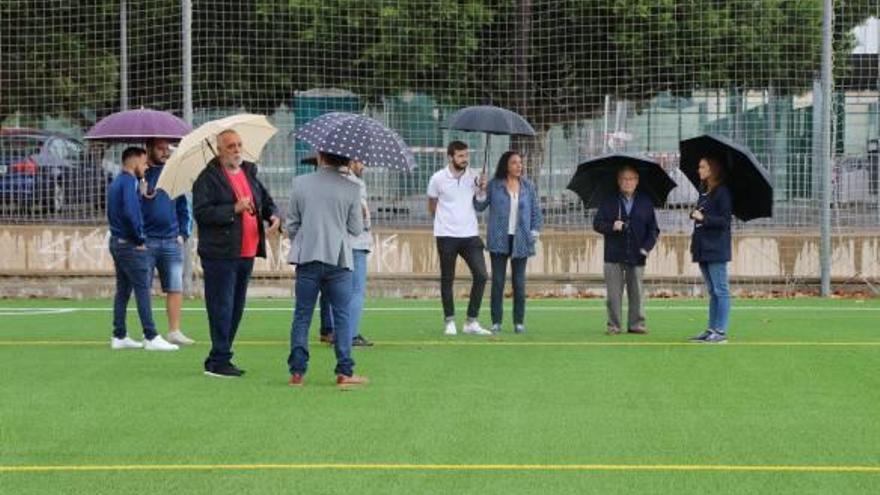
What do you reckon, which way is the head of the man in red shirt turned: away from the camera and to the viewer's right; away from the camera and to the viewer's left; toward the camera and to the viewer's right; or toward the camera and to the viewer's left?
toward the camera and to the viewer's right

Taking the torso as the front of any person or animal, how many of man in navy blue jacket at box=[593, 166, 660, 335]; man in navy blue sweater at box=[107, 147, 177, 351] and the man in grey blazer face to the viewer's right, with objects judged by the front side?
1

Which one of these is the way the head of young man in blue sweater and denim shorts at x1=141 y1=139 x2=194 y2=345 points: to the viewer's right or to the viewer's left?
to the viewer's right

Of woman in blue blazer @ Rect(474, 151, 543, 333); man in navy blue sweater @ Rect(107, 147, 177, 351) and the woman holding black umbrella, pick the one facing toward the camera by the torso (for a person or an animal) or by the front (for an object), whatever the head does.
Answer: the woman in blue blazer

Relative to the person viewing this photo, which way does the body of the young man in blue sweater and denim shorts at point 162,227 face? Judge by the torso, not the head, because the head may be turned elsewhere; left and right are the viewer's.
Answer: facing the viewer and to the right of the viewer

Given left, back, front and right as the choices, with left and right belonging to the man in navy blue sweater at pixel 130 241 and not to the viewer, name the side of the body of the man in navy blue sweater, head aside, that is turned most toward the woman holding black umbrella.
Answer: front

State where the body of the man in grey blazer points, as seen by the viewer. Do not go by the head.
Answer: away from the camera

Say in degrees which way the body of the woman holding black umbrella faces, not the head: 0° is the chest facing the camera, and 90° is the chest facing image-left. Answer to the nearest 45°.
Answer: approximately 90°

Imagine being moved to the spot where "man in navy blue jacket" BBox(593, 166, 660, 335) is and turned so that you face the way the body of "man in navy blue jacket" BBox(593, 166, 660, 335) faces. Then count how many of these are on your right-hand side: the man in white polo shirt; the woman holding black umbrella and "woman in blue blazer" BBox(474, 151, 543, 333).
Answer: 2

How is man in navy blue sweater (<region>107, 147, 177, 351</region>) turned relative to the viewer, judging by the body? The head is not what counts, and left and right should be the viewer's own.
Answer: facing to the right of the viewer

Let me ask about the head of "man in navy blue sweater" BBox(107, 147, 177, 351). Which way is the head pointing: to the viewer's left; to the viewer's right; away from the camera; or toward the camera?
to the viewer's right

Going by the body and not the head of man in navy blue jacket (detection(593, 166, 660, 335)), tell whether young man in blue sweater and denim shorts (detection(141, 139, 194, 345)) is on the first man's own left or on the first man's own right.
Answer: on the first man's own right
